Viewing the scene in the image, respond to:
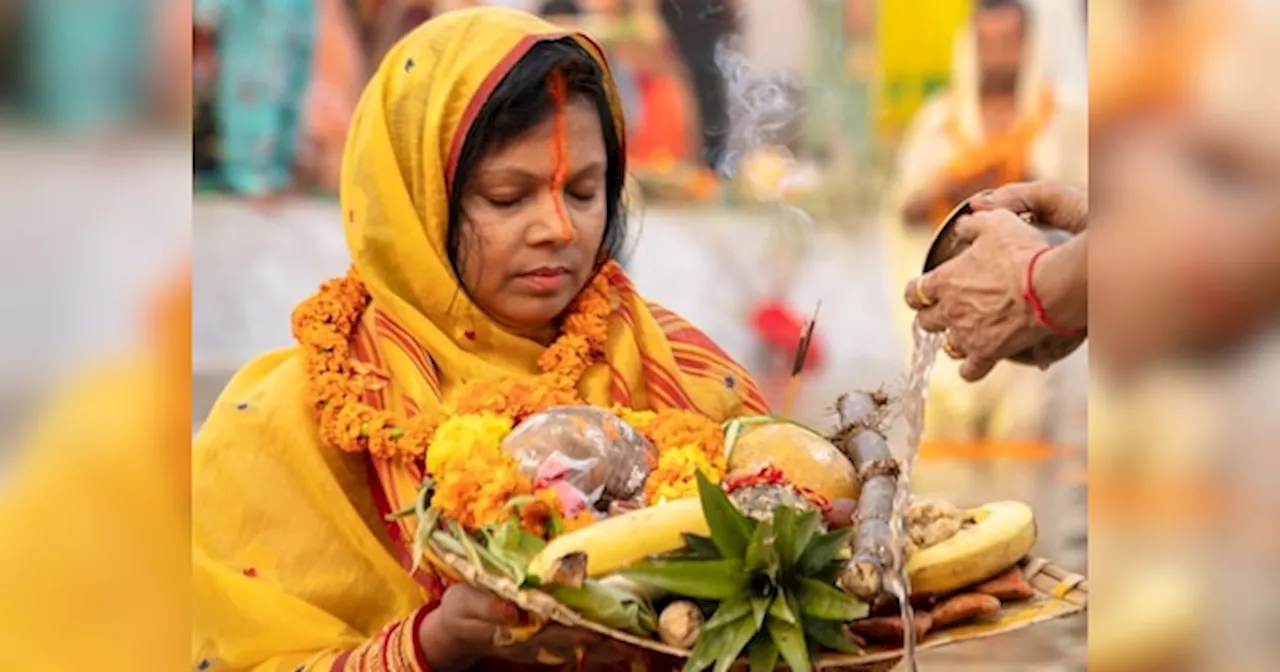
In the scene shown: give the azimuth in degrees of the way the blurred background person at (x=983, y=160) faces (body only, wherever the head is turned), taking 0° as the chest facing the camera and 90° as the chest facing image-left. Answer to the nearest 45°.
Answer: approximately 0°

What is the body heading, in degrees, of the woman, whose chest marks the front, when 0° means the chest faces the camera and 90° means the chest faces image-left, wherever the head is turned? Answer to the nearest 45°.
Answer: approximately 315°
